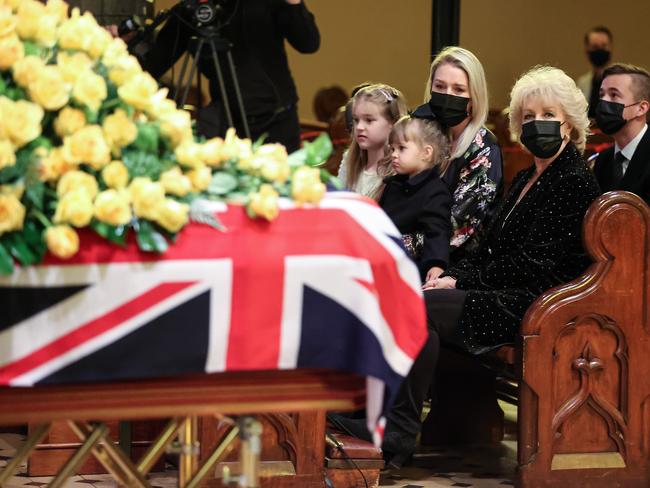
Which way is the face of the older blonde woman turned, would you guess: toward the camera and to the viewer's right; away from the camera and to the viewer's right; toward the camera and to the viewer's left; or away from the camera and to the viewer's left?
toward the camera and to the viewer's left

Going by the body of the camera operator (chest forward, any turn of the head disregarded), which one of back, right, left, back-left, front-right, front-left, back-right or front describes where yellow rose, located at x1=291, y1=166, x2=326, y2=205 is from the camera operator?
front-left

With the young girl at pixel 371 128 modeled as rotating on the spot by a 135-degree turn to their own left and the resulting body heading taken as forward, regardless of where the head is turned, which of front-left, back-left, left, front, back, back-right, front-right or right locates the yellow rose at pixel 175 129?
right

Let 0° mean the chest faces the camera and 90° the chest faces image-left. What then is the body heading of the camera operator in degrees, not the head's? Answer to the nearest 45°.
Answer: approximately 45°

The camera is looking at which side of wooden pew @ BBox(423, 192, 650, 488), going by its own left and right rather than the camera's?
left

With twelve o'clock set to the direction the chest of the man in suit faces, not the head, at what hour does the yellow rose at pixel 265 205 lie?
The yellow rose is roughly at 11 o'clock from the man in suit.

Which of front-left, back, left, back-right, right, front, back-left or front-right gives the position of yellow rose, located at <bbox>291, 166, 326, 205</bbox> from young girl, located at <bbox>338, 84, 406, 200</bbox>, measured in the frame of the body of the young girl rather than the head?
front-left
